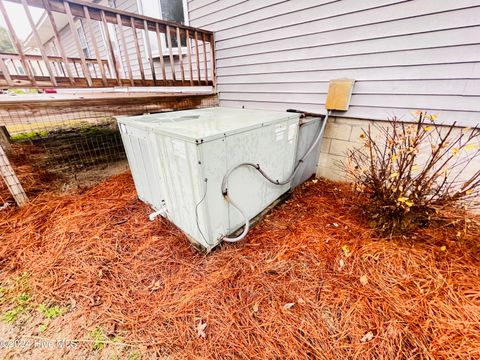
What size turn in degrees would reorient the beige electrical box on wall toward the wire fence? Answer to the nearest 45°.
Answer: approximately 45° to its right

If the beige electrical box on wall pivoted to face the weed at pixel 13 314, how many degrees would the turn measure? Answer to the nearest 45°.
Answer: approximately 45° to its right

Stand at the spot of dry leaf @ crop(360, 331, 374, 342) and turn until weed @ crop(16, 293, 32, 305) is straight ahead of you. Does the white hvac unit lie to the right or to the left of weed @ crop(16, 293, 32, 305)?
right

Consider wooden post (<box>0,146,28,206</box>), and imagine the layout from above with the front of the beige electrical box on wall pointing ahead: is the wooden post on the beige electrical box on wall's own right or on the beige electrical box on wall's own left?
on the beige electrical box on wall's own right

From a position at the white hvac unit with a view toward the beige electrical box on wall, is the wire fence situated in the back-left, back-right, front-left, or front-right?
back-left

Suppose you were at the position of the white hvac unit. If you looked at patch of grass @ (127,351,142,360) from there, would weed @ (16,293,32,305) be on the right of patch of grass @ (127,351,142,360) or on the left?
right

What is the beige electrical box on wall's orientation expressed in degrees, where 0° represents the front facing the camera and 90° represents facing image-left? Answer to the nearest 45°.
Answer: approximately 0°
